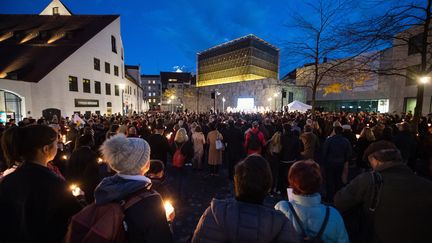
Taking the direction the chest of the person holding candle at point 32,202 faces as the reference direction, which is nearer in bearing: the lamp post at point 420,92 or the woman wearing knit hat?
the lamp post

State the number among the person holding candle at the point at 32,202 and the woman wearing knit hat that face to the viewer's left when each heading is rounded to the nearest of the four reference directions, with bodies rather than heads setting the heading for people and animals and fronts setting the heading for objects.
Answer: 0

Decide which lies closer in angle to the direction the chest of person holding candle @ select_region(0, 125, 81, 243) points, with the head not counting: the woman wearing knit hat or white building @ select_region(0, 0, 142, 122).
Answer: the white building

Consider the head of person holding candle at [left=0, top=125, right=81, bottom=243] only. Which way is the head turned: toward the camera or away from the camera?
away from the camera

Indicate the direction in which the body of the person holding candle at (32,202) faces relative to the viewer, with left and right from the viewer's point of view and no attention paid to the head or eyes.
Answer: facing away from the viewer and to the right of the viewer

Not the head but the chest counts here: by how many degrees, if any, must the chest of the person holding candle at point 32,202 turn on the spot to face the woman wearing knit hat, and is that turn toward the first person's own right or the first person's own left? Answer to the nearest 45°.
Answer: approximately 90° to the first person's own right

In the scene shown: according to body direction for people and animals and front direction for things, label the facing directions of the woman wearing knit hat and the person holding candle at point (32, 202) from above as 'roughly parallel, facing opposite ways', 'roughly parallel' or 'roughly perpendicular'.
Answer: roughly parallel

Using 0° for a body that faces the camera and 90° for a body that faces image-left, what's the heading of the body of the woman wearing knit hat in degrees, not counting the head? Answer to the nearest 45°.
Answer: approximately 225°

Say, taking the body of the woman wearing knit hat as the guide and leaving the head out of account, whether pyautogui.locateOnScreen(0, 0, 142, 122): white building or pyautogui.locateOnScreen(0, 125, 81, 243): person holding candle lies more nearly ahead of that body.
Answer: the white building

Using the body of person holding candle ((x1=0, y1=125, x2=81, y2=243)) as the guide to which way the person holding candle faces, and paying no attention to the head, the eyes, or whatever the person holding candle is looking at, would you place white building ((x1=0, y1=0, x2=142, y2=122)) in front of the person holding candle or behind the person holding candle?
in front

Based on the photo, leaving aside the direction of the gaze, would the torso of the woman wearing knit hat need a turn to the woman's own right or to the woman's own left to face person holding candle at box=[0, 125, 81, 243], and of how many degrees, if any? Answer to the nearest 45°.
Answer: approximately 90° to the woman's own left

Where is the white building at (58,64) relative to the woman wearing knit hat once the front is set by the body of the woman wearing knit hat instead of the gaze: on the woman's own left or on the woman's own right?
on the woman's own left

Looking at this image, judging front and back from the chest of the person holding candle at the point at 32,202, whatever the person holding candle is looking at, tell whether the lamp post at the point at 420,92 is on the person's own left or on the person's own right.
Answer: on the person's own right

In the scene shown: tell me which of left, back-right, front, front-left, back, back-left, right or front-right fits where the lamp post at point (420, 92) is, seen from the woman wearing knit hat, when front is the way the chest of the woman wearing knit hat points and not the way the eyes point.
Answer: front-right
